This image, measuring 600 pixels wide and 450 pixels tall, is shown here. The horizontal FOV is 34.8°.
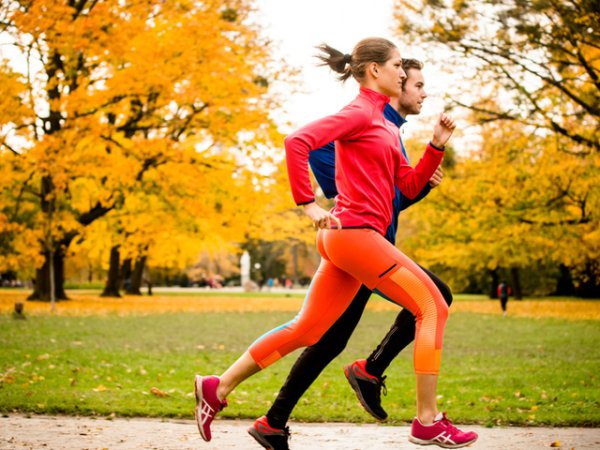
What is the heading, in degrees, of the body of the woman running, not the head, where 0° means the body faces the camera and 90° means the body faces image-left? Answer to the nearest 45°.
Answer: approximately 270°

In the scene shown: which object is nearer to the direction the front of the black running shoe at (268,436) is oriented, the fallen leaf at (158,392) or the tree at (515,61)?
the tree

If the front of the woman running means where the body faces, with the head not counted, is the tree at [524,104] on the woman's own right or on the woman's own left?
on the woman's own left

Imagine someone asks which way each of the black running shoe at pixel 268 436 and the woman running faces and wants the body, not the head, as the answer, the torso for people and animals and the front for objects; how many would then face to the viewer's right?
2

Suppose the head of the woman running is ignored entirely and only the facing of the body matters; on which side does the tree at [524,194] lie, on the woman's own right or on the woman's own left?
on the woman's own left

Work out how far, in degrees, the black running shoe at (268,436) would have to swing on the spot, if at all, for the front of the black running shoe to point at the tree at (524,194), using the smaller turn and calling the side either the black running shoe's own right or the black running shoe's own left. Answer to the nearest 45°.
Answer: approximately 90° to the black running shoe's own left

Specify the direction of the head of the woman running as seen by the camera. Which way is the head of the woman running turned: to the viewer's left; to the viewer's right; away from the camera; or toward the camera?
to the viewer's right

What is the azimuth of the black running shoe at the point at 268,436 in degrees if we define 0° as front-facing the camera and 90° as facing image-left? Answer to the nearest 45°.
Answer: approximately 270°

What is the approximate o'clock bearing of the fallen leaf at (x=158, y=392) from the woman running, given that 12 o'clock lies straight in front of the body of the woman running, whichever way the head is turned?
The fallen leaf is roughly at 8 o'clock from the woman running.

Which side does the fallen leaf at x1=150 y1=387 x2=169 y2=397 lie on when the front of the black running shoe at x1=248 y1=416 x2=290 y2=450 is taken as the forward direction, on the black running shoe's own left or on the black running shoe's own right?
on the black running shoe's own left
